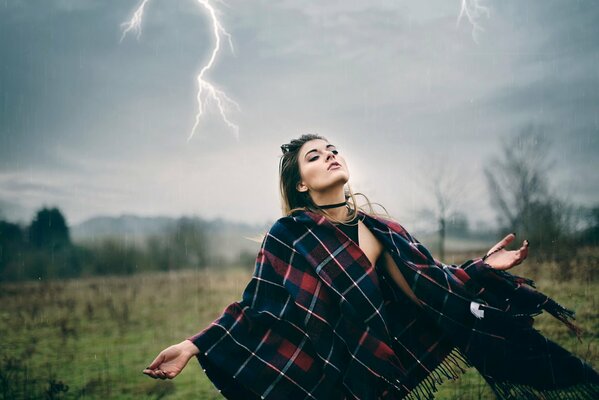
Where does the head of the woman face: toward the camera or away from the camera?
toward the camera

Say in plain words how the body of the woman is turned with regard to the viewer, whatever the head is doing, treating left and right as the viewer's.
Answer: facing the viewer and to the right of the viewer
